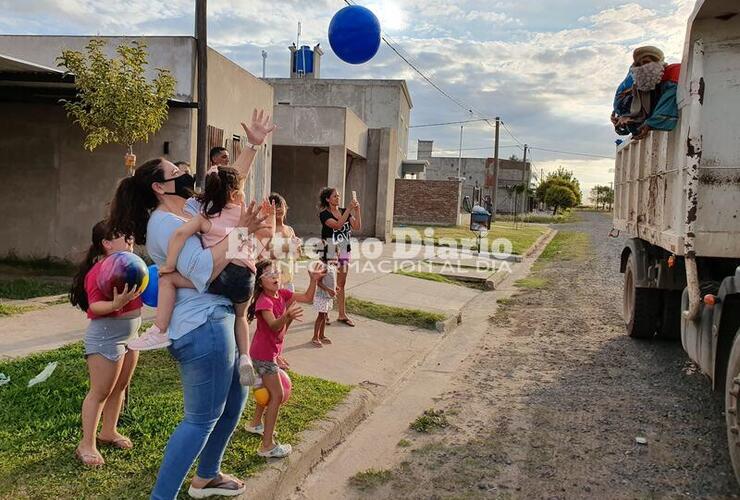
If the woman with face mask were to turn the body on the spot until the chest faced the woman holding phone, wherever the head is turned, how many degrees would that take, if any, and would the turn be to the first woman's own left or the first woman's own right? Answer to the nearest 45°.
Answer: approximately 90° to the first woman's own left

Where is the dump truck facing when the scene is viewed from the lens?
facing the viewer and to the right of the viewer

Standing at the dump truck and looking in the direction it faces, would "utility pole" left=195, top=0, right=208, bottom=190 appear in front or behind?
behind

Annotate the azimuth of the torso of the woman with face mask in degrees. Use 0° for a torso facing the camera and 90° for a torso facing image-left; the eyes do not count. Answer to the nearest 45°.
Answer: approximately 270°

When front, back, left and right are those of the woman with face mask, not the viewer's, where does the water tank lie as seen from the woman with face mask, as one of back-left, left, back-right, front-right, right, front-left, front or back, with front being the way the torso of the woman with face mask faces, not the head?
left

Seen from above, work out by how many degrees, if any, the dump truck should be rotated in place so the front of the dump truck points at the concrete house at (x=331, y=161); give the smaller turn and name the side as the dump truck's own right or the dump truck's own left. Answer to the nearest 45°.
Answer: approximately 180°

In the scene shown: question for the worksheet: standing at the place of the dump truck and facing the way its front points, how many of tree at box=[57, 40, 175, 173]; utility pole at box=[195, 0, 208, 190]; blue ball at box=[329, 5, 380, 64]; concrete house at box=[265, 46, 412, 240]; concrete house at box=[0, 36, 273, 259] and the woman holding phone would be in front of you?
0

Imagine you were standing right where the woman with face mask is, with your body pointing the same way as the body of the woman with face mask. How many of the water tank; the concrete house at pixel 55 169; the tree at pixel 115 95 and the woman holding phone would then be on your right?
0

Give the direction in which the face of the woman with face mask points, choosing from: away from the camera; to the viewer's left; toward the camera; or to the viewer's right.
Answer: to the viewer's right

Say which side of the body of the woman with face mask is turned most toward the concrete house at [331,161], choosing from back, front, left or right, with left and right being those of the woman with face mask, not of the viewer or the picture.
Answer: left

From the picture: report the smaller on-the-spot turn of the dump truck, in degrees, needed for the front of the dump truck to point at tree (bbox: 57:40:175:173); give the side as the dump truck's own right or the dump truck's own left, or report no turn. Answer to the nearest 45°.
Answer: approximately 135° to the dump truck's own right

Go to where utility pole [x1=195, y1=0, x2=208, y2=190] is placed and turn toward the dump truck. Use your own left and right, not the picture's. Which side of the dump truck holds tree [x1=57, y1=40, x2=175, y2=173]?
right

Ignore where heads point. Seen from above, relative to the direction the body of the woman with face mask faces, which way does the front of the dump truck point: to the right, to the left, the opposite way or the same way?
to the right

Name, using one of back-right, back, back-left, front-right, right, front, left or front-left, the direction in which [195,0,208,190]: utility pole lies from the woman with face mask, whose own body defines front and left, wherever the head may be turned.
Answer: left

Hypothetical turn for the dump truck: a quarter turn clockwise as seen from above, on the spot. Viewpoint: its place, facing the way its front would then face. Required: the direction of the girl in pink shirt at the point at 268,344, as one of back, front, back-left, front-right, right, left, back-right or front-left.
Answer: front

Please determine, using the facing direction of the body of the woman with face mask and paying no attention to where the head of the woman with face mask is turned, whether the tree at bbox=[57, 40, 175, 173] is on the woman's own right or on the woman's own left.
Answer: on the woman's own left

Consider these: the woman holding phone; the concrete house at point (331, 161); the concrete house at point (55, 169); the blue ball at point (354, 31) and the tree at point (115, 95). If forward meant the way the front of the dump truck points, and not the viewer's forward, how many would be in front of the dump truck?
0

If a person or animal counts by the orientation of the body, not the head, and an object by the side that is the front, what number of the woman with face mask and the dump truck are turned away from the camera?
0
